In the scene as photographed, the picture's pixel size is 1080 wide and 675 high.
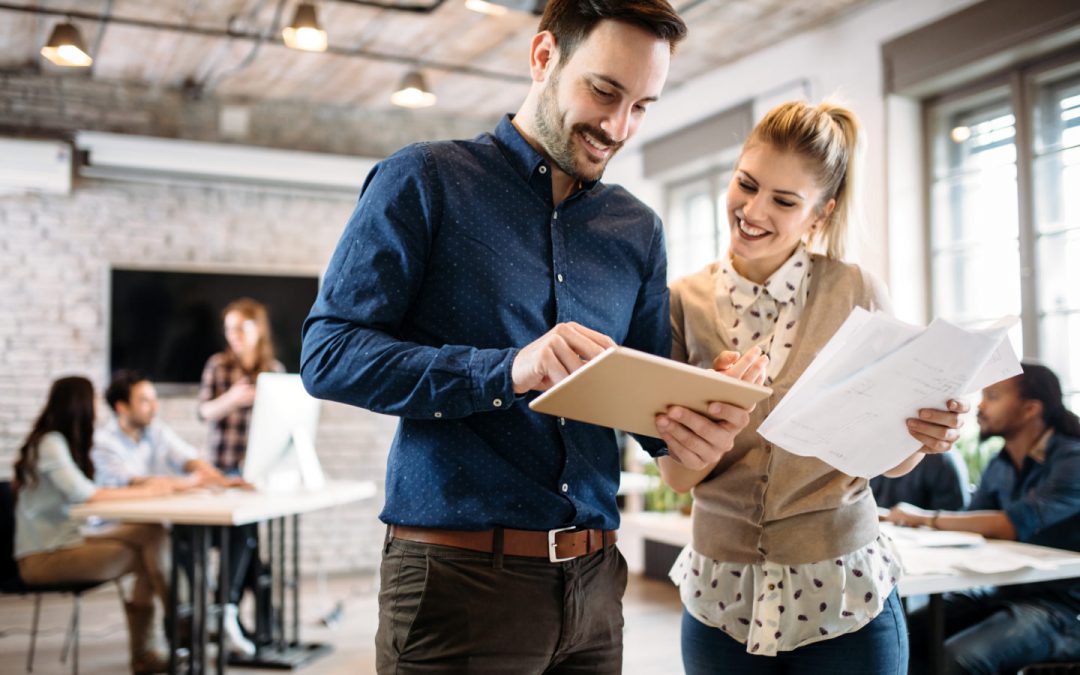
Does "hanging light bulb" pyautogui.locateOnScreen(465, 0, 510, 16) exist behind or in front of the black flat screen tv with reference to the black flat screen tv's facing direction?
in front

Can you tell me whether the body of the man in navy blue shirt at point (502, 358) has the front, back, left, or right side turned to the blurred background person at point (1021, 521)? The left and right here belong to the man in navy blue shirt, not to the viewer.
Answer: left

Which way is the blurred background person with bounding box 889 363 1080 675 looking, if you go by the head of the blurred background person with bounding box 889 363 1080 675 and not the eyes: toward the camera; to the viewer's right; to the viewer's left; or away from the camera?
to the viewer's left

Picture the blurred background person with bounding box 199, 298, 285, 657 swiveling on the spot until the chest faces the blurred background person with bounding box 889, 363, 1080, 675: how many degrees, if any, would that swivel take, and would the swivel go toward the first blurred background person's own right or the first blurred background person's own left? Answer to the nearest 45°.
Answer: approximately 45° to the first blurred background person's own left

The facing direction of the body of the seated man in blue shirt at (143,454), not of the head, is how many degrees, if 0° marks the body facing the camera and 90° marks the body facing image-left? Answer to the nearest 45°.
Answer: approximately 315°

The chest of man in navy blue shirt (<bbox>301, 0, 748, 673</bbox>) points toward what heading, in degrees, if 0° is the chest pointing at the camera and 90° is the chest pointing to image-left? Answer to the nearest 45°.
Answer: approximately 315°

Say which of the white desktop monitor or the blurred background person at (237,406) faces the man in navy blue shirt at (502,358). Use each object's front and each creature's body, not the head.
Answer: the blurred background person

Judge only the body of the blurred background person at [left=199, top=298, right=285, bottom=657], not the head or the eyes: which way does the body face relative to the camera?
toward the camera

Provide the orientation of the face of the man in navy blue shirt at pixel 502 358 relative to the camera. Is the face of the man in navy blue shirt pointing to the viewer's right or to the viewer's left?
to the viewer's right

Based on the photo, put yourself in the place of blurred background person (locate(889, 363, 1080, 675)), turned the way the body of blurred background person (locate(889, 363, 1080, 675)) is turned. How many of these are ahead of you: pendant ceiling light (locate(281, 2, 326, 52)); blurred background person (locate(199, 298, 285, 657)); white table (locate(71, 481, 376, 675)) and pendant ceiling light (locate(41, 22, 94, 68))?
4

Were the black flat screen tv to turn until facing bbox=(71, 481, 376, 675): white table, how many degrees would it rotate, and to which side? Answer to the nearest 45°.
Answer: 0° — it already faces it

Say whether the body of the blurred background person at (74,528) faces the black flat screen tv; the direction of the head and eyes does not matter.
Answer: no

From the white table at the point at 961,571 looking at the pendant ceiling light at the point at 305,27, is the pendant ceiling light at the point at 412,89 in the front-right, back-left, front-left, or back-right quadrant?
front-right

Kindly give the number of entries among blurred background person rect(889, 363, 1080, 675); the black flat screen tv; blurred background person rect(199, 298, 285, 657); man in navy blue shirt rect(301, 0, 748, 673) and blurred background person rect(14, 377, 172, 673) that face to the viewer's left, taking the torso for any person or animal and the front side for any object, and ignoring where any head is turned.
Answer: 1

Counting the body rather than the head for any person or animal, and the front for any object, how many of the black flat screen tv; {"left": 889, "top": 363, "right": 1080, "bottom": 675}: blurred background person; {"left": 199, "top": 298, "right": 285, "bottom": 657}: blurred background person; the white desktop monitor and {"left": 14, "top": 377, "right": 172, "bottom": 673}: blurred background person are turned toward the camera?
2

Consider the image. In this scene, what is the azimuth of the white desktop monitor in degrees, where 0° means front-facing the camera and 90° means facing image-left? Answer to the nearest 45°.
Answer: approximately 135°

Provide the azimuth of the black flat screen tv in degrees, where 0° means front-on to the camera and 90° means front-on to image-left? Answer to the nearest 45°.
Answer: approximately 0°

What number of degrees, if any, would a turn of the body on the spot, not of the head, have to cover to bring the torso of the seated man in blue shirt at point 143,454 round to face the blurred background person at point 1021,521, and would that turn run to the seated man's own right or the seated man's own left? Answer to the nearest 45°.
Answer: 0° — they already face them

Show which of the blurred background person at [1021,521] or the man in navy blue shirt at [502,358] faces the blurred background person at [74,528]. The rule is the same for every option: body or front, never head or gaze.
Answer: the blurred background person at [1021,521]

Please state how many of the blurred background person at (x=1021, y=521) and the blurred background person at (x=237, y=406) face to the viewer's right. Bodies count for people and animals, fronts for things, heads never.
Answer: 0

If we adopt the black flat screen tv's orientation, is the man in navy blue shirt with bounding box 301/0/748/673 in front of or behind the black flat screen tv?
in front
